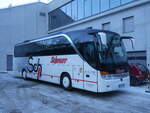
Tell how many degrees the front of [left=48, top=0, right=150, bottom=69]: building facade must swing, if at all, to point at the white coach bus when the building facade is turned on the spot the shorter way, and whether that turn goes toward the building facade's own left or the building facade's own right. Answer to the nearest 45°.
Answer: approximately 45° to the building facade's own left

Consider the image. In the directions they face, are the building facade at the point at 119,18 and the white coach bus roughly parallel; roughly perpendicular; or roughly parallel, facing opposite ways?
roughly perpendicular

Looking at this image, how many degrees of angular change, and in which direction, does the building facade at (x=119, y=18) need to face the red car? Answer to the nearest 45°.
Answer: approximately 45° to its left

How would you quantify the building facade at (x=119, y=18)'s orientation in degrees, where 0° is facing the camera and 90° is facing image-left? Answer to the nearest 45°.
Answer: approximately 45°

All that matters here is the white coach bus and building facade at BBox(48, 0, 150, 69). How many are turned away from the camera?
0

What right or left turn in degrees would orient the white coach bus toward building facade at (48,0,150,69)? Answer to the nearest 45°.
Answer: approximately 90° to its left

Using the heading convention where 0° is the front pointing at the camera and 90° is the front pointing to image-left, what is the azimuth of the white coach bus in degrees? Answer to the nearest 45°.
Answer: approximately 315°

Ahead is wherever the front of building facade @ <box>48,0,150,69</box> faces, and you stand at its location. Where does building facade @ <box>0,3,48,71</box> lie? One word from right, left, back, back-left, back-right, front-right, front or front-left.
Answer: right

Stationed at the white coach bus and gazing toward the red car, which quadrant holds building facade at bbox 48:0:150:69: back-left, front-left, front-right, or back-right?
front-left

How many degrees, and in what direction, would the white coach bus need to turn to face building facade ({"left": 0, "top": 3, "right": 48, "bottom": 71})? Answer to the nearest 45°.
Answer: approximately 180°

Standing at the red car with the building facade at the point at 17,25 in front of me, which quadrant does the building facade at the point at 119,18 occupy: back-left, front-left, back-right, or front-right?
front-right

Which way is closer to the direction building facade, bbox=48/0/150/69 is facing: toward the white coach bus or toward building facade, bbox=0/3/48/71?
the white coach bus

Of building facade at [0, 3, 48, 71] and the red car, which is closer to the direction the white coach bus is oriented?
the red car
